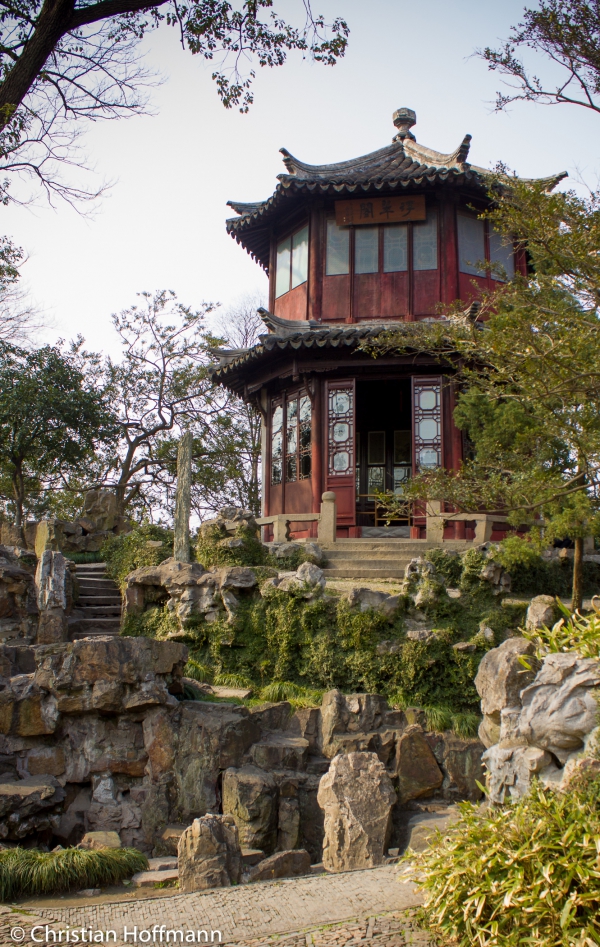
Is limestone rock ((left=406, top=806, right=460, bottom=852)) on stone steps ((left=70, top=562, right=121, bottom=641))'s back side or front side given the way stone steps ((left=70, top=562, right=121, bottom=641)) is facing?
on the front side

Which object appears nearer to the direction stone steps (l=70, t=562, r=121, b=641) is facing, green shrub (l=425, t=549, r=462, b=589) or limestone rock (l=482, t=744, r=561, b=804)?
the limestone rock

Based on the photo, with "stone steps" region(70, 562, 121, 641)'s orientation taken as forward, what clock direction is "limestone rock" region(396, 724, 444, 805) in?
The limestone rock is roughly at 11 o'clock from the stone steps.

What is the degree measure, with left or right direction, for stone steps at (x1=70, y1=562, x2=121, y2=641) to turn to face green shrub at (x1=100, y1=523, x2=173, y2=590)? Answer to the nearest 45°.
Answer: approximately 135° to its left

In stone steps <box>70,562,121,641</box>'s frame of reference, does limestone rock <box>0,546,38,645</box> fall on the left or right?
on its right

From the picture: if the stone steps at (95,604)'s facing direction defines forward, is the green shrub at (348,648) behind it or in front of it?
in front

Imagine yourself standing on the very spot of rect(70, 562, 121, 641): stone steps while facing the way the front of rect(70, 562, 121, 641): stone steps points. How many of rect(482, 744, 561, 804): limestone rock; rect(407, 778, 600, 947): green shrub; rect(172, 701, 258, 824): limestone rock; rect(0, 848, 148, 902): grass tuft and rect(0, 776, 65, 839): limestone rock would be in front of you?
5

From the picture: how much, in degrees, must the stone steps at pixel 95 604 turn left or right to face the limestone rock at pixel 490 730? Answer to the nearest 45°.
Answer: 0° — it already faces it

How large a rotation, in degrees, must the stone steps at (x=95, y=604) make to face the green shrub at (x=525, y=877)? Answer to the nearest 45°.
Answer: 0° — it already faces it

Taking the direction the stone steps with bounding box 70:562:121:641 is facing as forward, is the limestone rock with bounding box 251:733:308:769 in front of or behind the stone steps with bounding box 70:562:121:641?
in front

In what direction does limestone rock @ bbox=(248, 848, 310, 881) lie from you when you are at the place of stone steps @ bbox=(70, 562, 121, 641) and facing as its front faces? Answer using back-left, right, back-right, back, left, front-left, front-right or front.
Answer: front

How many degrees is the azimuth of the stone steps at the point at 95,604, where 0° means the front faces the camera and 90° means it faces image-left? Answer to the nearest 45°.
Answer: approximately 0°

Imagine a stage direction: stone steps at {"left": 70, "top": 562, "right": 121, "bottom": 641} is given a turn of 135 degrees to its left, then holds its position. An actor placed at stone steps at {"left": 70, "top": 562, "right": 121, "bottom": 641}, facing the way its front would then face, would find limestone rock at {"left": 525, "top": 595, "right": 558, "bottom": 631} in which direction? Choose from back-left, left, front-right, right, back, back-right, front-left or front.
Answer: right

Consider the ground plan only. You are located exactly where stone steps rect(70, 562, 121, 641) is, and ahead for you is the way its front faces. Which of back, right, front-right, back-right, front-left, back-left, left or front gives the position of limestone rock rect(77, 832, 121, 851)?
front

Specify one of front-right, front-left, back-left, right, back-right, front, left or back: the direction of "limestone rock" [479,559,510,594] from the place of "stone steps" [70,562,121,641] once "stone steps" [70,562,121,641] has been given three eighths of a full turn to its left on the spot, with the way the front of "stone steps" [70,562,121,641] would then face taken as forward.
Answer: right
